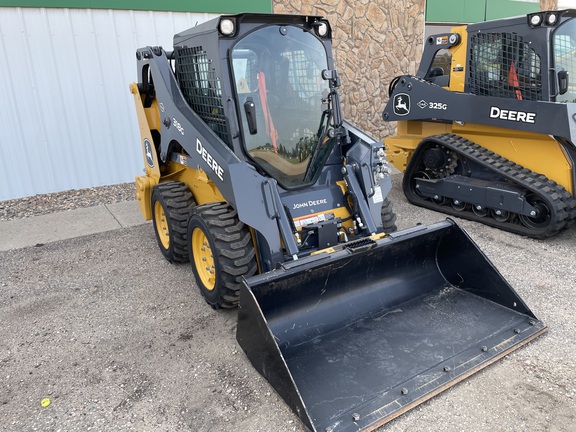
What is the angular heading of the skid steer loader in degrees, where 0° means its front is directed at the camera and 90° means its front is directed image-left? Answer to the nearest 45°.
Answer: approximately 315°

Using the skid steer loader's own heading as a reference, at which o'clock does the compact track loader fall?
The compact track loader is roughly at 9 o'clock from the skid steer loader.
